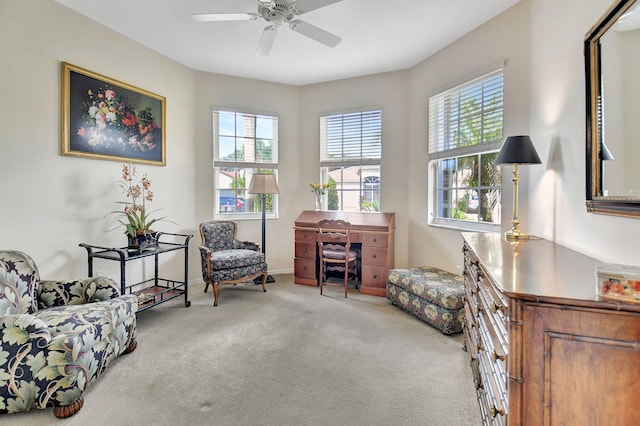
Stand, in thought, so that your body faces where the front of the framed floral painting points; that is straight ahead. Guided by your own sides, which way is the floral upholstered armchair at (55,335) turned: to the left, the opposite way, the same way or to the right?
the same way

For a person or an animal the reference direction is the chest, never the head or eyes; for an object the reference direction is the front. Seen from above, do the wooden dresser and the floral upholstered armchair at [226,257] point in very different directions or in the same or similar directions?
very different directions

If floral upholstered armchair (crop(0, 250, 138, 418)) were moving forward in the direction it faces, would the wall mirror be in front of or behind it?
in front

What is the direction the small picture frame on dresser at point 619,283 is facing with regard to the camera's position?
facing the viewer and to the left of the viewer

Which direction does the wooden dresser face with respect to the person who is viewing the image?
facing to the left of the viewer

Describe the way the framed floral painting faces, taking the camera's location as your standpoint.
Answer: facing the viewer and to the right of the viewer

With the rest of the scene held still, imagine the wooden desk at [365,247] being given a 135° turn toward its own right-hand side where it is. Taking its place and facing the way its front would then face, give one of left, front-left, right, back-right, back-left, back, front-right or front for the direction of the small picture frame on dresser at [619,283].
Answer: back-left

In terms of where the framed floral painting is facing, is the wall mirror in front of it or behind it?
in front

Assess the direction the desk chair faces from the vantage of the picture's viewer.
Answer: facing away from the viewer and to the right of the viewer

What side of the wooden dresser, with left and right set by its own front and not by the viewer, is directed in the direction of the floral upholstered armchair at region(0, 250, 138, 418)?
front

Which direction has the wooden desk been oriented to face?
toward the camera

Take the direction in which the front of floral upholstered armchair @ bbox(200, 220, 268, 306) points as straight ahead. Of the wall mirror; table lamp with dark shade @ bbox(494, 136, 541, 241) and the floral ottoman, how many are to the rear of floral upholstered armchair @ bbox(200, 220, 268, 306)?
0

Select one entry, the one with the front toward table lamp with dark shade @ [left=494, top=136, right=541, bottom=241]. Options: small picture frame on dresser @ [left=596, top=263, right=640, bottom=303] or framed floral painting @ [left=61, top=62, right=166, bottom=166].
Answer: the framed floral painting

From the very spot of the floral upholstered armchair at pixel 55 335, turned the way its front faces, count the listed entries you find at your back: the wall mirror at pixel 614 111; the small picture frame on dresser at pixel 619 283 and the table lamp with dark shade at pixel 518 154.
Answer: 0
